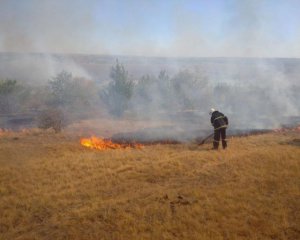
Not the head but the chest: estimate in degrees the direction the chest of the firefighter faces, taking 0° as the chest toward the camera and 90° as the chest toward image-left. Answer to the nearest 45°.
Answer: approximately 135°

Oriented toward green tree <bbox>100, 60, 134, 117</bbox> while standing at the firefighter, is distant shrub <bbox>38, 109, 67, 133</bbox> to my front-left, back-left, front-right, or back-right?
front-left

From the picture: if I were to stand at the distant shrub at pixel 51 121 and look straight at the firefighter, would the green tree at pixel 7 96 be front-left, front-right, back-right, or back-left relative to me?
back-left

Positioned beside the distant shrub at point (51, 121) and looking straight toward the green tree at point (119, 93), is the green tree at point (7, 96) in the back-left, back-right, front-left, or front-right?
front-left

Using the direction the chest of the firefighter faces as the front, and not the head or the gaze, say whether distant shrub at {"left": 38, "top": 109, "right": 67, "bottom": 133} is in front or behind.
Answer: in front

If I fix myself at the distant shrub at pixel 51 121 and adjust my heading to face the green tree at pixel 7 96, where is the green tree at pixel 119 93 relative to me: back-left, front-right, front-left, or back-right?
front-right

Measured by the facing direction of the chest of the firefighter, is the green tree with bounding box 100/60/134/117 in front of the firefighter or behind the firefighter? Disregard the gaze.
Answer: in front

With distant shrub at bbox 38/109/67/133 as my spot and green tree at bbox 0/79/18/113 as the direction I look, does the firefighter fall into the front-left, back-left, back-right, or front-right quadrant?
back-right

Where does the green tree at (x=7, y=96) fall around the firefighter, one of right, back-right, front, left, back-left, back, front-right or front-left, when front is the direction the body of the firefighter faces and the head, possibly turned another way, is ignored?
front

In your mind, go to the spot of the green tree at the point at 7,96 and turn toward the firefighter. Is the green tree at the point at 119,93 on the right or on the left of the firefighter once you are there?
left
